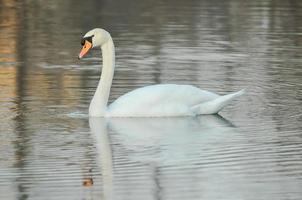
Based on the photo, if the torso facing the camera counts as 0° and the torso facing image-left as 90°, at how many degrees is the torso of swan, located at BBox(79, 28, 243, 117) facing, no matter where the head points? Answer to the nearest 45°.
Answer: approximately 90°
